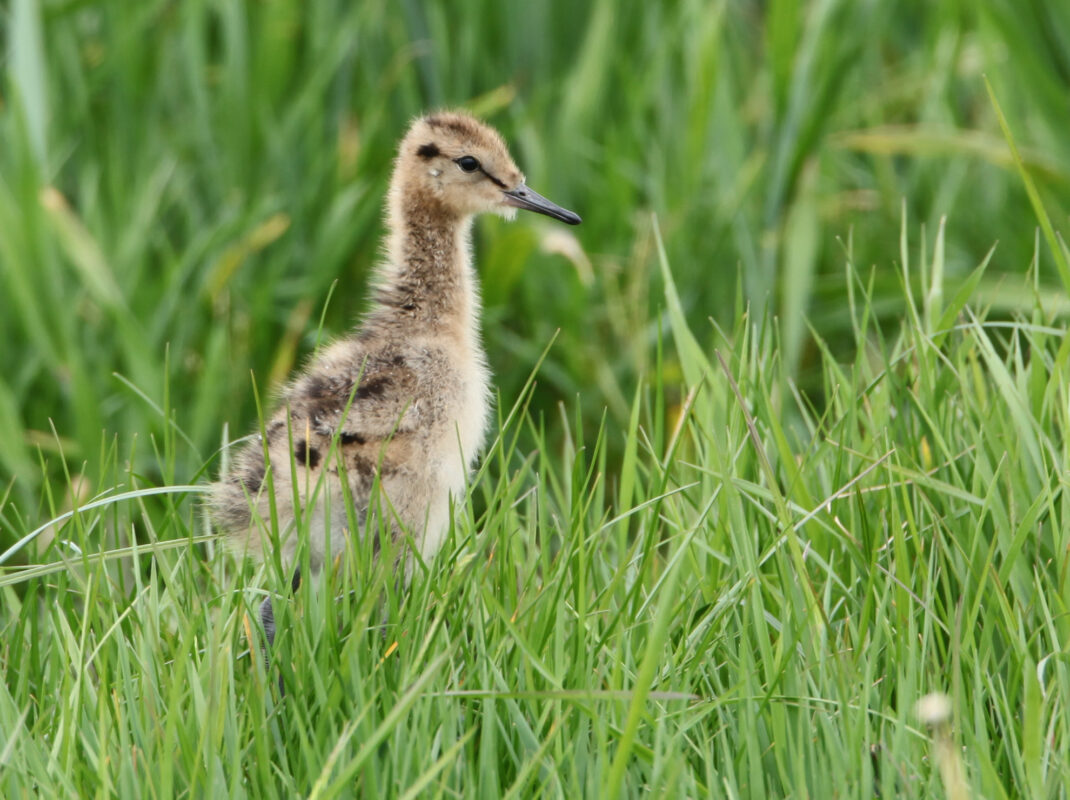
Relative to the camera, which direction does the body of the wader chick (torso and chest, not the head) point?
to the viewer's right
